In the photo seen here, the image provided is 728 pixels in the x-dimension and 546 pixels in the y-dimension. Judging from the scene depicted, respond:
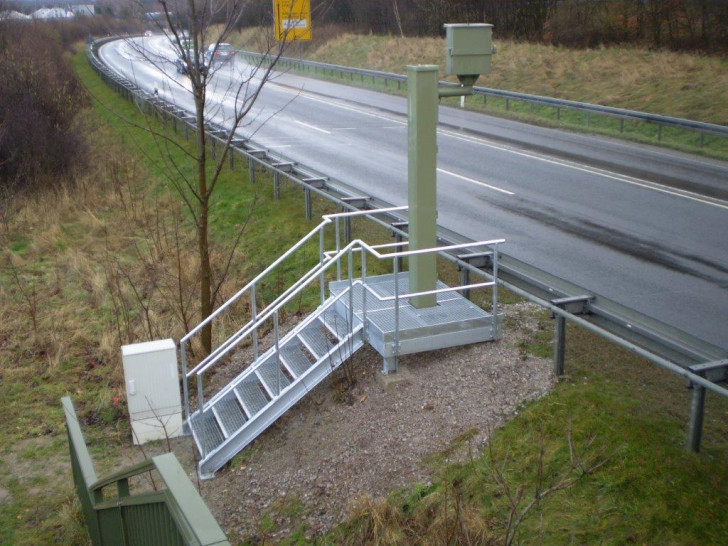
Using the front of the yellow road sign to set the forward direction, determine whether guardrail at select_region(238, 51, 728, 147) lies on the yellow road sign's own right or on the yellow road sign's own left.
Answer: on the yellow road sign's own left

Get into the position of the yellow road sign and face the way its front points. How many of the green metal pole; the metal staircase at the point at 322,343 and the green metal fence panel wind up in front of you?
3

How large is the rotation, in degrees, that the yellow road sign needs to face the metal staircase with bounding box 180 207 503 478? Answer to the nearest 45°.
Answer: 0° — it already faces it

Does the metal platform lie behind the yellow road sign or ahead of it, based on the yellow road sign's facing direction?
ahead

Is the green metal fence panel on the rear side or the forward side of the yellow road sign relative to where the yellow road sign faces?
on the forward side

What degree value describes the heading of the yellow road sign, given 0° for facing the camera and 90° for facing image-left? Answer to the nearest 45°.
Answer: approximately 0°

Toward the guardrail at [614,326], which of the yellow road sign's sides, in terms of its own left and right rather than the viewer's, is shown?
front

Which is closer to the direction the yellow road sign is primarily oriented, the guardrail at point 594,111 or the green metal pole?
the green metal pole
